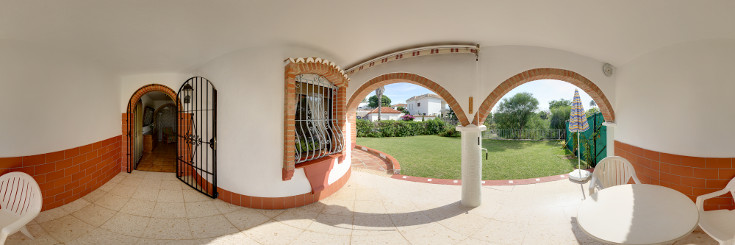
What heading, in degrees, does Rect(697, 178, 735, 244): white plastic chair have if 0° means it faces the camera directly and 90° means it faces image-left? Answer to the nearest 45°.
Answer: approximately 45°

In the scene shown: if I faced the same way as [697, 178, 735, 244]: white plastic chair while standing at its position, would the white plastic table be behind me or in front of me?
in front
